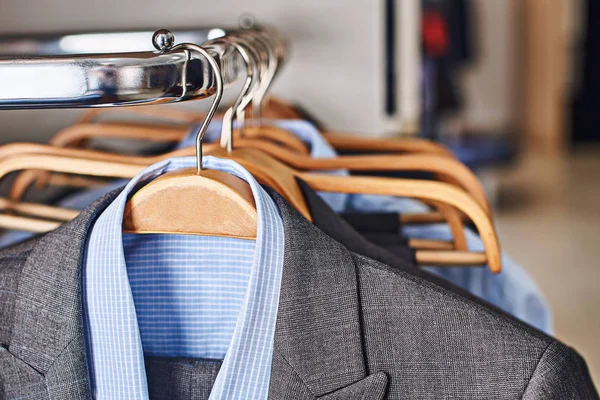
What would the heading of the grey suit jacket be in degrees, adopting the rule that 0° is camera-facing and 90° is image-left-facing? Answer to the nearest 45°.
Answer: approximately 0°

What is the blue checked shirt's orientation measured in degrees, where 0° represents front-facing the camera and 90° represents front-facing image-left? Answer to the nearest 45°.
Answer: approximately 0°

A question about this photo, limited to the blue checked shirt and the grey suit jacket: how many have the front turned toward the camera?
2
